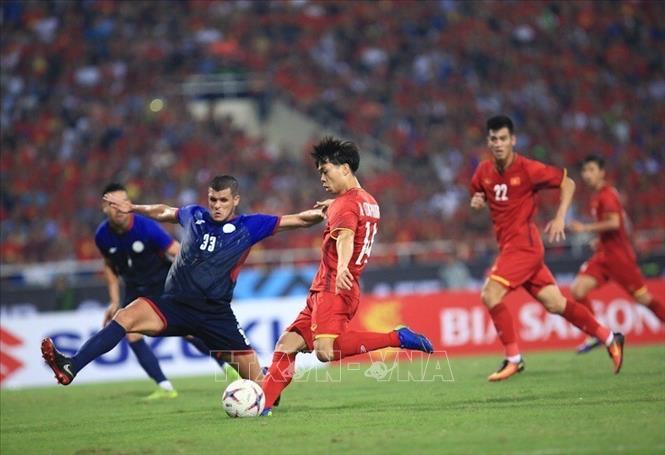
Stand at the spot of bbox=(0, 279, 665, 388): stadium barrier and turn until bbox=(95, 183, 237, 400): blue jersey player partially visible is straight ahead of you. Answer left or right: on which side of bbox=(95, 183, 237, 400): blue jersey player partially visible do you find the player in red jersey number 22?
left

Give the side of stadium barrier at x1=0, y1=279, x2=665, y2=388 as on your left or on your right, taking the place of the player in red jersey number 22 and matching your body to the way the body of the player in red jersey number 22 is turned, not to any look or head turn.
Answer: on your right

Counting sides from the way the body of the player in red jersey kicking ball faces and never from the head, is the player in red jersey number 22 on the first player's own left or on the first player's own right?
on the first player's own right

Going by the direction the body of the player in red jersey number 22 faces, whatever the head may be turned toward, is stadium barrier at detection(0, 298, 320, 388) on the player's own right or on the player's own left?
on the player's own right

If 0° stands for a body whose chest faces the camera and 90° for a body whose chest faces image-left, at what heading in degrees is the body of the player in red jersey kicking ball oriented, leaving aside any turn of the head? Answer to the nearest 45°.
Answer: approximately 90°

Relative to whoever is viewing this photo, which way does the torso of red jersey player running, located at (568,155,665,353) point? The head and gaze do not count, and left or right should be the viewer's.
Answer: facing to the left of the viewer
